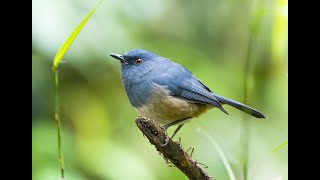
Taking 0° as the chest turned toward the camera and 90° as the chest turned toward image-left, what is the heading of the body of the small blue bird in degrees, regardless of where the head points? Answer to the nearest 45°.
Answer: approximately 90°
